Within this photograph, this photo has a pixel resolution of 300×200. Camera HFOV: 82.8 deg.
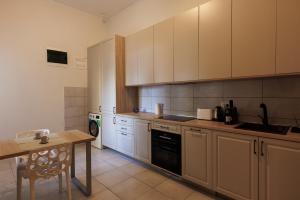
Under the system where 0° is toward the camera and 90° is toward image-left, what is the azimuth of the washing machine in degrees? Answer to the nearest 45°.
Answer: approximately 45°

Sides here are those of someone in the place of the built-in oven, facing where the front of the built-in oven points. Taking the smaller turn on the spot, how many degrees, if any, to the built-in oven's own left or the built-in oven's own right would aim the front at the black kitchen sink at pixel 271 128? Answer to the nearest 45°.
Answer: approximately 90° to the built-in oven's own left

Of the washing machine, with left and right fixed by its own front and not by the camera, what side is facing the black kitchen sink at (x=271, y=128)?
left

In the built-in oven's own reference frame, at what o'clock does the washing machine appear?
The washing machine is roughly at 3 o'clock from the built-in oven.
